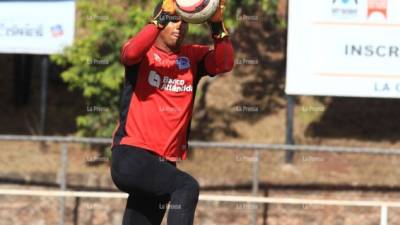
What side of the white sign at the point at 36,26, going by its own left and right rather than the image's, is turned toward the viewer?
front

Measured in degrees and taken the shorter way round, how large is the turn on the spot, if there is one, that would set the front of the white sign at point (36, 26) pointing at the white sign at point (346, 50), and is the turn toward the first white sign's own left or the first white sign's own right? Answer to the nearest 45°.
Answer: approximately 45° to the first white sign's own left

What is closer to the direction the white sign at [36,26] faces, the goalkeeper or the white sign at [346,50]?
the goalkeeper

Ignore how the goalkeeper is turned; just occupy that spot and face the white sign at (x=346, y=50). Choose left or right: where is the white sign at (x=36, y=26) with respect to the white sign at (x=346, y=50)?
left

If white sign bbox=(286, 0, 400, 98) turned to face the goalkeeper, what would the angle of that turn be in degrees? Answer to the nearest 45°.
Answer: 0° — it already faces them

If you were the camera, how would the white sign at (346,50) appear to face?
facing the viewer

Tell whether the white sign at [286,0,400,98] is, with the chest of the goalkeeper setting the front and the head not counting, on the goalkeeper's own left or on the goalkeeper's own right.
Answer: on the goalkeeper's own left

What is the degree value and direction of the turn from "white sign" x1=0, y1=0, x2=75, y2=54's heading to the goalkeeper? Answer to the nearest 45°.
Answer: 0° — it already faces them

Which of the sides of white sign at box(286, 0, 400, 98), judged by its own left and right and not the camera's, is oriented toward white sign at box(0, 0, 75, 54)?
right

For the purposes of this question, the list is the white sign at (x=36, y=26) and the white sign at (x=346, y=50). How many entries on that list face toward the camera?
2

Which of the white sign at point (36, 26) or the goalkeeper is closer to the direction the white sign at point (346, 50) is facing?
the goalkeeper

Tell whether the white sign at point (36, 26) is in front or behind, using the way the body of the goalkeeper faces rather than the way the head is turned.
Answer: behind
